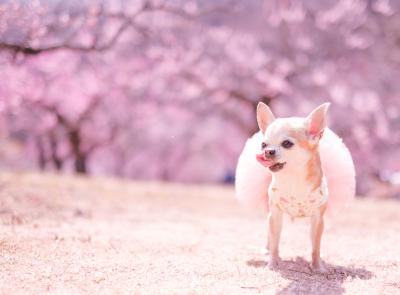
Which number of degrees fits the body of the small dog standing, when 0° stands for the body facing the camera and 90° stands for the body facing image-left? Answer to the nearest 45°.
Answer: approximately 0°

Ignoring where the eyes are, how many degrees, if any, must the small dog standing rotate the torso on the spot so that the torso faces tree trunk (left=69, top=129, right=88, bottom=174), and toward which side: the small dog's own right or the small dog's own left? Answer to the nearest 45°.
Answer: approximately 135° to the small dog's own right
